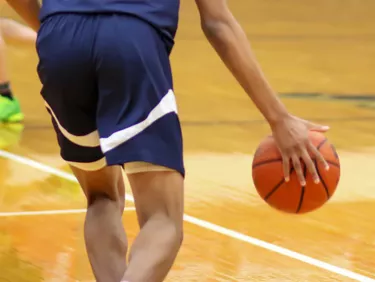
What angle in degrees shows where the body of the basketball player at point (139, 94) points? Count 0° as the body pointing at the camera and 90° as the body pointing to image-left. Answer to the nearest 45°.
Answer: approximately 180°
